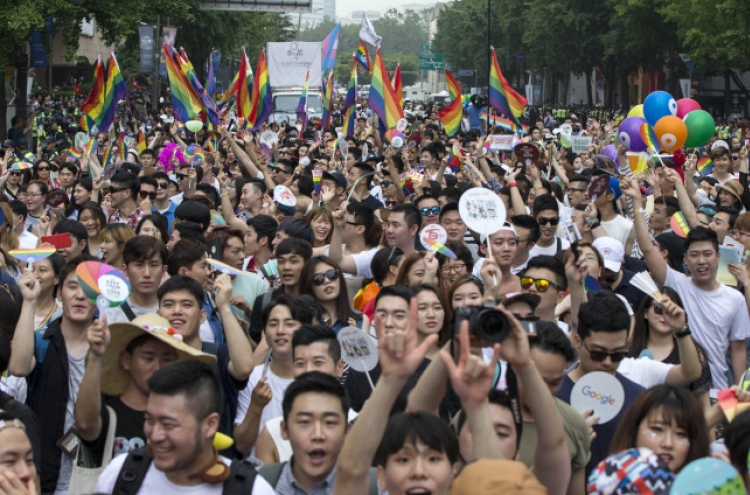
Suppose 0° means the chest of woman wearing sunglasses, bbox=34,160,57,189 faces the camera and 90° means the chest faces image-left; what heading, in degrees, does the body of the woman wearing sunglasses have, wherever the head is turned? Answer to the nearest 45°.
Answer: approximately 0°

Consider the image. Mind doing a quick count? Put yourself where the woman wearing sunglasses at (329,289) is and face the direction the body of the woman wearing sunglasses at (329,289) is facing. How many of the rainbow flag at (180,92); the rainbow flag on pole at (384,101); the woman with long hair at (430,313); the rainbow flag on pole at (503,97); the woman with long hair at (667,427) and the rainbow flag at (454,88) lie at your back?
4

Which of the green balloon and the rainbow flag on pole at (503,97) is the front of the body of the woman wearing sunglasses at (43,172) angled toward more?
the green balloon

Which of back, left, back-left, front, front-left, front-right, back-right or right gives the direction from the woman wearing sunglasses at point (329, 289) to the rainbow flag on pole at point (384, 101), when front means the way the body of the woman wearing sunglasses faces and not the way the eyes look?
back

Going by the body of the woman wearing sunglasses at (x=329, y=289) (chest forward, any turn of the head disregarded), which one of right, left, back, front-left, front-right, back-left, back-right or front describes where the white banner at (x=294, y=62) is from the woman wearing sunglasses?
back

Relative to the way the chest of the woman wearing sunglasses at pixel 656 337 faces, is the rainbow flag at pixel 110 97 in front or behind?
behind

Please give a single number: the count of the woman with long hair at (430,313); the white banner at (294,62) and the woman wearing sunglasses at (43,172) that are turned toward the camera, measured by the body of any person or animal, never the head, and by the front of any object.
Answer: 3

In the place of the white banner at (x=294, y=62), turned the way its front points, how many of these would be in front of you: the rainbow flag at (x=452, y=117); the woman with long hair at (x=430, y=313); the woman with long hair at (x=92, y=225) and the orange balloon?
4
